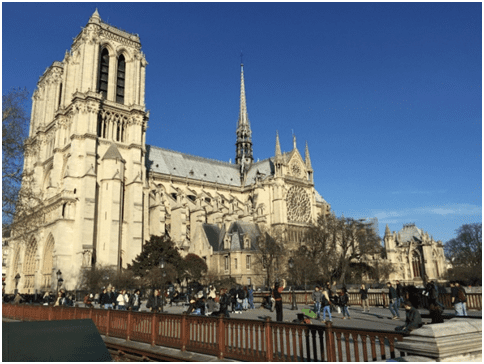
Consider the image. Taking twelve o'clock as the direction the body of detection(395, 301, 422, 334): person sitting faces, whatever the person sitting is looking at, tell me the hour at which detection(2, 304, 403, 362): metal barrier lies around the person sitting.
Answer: The metal barrier is roughly at 12 o'clock from the person sitting.

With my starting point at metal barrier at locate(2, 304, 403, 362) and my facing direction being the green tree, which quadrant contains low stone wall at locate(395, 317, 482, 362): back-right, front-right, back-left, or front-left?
back-right

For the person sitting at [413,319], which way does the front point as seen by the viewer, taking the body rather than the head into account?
to the viewer's left

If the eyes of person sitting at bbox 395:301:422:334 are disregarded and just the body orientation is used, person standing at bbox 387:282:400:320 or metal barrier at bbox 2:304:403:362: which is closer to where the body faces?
the metal barrier

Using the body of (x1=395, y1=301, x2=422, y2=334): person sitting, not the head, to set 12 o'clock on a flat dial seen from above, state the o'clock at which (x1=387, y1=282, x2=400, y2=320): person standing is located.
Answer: The person standing is roughly at 3 o'clock from the person sitting.

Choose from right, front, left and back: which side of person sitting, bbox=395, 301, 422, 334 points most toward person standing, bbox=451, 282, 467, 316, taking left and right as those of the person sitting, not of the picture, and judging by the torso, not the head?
right

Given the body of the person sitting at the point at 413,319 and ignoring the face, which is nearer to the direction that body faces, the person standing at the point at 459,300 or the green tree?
the green tree
